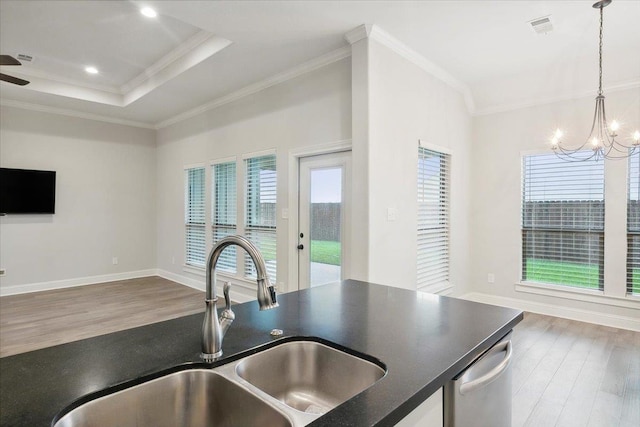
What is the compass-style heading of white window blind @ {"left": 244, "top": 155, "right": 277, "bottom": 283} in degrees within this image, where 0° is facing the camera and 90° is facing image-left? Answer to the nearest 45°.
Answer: approximately 45°

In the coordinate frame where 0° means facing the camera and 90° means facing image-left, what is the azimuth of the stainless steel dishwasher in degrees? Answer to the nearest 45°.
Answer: approximately 315°

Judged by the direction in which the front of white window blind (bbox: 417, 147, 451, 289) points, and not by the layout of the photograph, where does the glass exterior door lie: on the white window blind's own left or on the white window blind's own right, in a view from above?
on the white window blind's own right

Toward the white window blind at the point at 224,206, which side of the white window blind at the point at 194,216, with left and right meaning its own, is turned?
left

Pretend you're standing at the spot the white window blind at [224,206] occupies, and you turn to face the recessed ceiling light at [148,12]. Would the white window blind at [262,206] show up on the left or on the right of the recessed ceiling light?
left

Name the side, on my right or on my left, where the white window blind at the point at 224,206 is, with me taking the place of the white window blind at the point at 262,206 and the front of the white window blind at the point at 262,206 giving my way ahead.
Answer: on my right

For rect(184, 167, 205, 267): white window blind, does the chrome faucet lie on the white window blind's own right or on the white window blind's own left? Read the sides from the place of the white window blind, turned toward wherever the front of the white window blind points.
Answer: on the white window blind's own left
